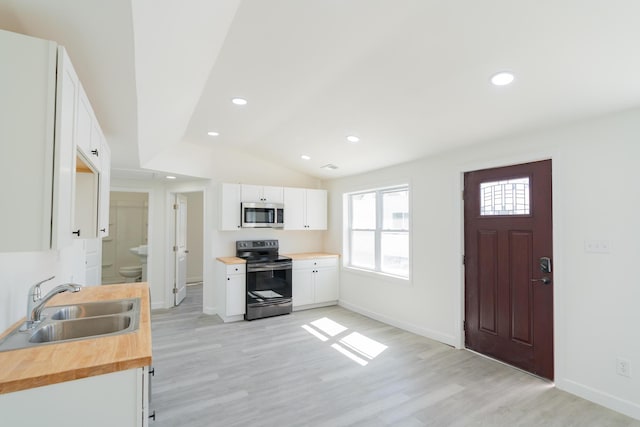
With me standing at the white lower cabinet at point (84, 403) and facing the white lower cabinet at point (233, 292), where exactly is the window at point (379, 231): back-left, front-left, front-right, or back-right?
front-right

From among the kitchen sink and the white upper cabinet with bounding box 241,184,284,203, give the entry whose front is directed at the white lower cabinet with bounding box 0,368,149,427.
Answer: the white upper cabinet

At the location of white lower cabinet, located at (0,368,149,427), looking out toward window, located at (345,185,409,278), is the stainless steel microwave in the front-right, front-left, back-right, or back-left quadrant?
front-left

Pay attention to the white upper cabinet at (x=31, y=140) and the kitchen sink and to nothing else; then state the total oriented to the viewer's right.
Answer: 2

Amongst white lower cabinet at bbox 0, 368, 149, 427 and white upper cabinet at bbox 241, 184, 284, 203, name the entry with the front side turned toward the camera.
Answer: the white upper cabinet

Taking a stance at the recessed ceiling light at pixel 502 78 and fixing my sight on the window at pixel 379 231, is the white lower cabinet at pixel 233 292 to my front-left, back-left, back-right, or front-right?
front-left

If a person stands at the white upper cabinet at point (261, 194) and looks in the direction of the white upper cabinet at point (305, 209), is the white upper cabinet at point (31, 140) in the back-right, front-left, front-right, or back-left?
back-right

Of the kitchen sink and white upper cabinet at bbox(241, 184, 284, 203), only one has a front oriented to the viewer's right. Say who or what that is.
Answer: the kitchen sink

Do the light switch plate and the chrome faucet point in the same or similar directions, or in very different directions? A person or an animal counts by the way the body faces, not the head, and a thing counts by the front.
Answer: very different directions

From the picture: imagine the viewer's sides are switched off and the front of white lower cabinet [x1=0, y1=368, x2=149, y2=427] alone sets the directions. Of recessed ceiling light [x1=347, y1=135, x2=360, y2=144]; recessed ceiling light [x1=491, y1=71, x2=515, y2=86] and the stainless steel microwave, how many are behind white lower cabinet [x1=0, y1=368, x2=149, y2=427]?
0

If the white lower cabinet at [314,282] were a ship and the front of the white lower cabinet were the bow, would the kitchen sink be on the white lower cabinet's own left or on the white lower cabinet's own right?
on the white lower cabinet's own right

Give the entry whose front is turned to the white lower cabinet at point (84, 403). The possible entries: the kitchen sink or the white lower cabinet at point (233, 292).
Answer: the white lower cabinet at point (233, 292)

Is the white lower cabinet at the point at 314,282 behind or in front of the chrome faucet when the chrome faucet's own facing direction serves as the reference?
in front

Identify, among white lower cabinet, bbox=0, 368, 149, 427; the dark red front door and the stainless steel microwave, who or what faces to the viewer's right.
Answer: the white lower cabinet

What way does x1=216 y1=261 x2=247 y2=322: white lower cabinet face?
toward the camera

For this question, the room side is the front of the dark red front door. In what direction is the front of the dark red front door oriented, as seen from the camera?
facing the viewer and to the left of the viewer

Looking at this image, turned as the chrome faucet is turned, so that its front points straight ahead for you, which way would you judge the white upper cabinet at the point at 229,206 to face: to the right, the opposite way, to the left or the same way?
to the right

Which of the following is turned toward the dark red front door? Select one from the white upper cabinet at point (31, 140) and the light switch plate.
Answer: the white upper cabinet

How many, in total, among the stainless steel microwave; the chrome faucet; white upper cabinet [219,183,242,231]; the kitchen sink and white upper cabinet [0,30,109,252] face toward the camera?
2

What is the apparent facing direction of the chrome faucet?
to the viewer's right

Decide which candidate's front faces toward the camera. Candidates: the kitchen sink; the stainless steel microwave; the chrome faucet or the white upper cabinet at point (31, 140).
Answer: the stainless steel microwave
